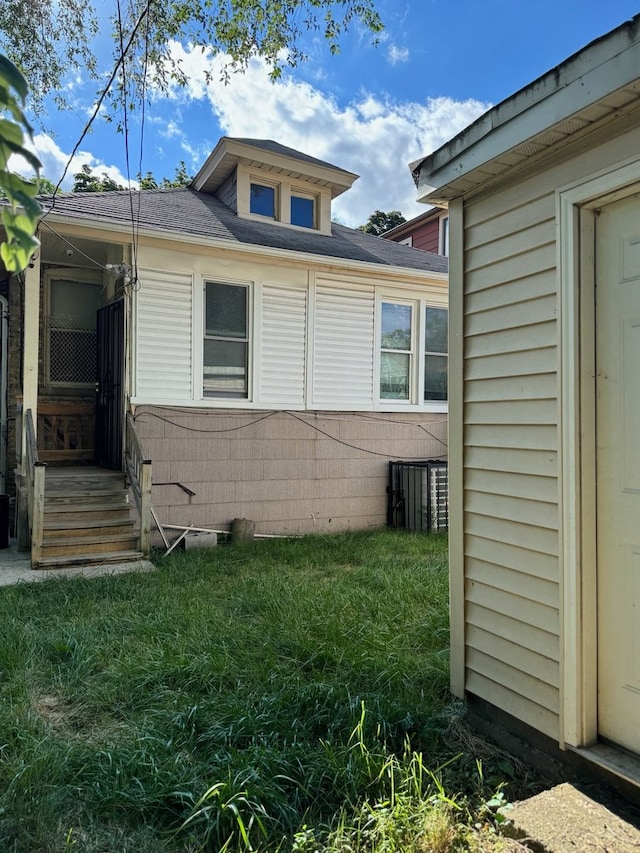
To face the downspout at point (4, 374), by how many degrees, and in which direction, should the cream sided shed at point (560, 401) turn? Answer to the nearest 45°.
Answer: approximately 90° to its right

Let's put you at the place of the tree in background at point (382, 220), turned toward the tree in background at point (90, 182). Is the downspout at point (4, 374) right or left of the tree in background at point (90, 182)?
left

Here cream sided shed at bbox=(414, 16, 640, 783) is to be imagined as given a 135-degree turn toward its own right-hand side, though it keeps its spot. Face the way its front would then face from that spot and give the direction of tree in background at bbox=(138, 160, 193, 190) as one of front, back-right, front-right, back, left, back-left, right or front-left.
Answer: front-left

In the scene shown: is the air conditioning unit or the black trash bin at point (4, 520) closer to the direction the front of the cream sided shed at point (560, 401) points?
the black trash bin

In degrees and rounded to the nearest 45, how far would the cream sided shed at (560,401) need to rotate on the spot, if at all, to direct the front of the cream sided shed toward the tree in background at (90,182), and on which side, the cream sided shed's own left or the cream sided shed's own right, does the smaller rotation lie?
approximately 90° to the cream sided shed's own right

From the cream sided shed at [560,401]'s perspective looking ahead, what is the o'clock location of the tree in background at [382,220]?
The tree in background is roughly at 4 o'clock from the cream sided shed.

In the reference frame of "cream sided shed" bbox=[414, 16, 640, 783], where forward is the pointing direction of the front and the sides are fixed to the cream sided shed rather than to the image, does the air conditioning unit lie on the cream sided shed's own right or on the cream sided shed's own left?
on the cream sided shed's own right

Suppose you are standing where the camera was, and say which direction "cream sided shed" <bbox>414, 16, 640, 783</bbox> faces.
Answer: facing the viewer and to the left of the viewer
